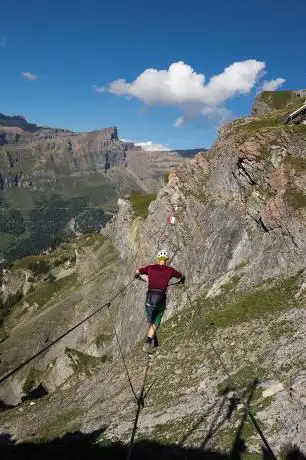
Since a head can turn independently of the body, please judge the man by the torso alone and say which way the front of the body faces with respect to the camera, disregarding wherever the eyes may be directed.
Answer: away from the camera
